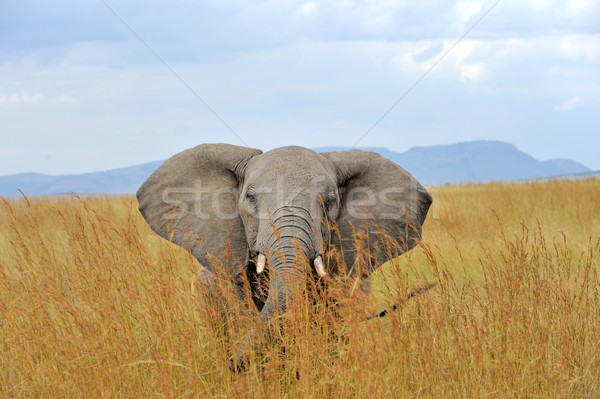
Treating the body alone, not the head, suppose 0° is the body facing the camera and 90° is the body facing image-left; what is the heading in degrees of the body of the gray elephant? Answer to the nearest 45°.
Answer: approximately 0°
